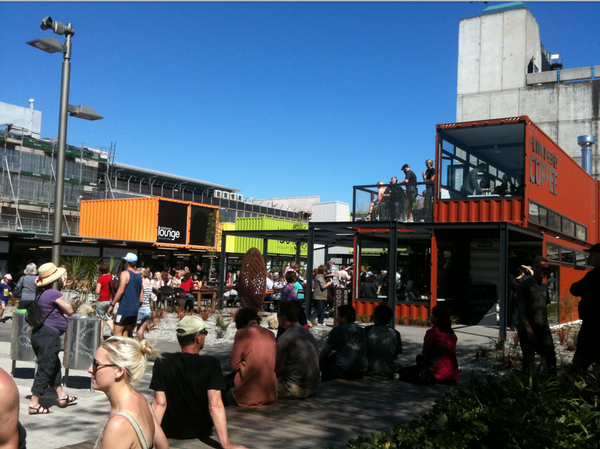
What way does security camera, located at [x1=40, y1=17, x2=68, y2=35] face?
to the viewer's left

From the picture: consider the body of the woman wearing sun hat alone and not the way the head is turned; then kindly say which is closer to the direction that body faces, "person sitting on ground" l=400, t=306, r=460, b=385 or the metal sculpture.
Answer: the person sitting on ground

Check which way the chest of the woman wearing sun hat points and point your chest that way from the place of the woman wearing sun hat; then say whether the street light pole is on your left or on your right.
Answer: on your left

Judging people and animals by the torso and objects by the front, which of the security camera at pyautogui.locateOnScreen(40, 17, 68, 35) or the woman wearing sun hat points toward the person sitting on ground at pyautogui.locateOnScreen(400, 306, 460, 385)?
the woman wearing sun hat

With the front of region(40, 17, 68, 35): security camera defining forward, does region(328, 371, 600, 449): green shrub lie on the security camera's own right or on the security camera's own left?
on the security camera's own left

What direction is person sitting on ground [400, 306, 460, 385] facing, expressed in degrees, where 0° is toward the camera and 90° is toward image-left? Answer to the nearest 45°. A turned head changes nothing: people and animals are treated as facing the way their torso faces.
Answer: approximately 135°

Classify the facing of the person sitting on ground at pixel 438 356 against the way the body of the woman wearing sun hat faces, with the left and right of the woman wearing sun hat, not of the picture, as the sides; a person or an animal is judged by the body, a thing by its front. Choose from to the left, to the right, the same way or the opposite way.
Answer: to the left

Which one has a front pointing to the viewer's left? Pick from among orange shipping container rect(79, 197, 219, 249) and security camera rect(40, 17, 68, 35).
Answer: the security camera

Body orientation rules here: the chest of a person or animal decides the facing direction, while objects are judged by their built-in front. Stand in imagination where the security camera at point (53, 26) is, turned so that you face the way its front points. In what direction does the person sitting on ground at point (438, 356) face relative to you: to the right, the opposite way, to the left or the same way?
to the right

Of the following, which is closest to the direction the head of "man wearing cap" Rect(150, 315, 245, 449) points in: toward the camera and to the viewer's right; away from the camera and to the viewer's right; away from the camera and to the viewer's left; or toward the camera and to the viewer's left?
away from the camera and to the viewer's right
